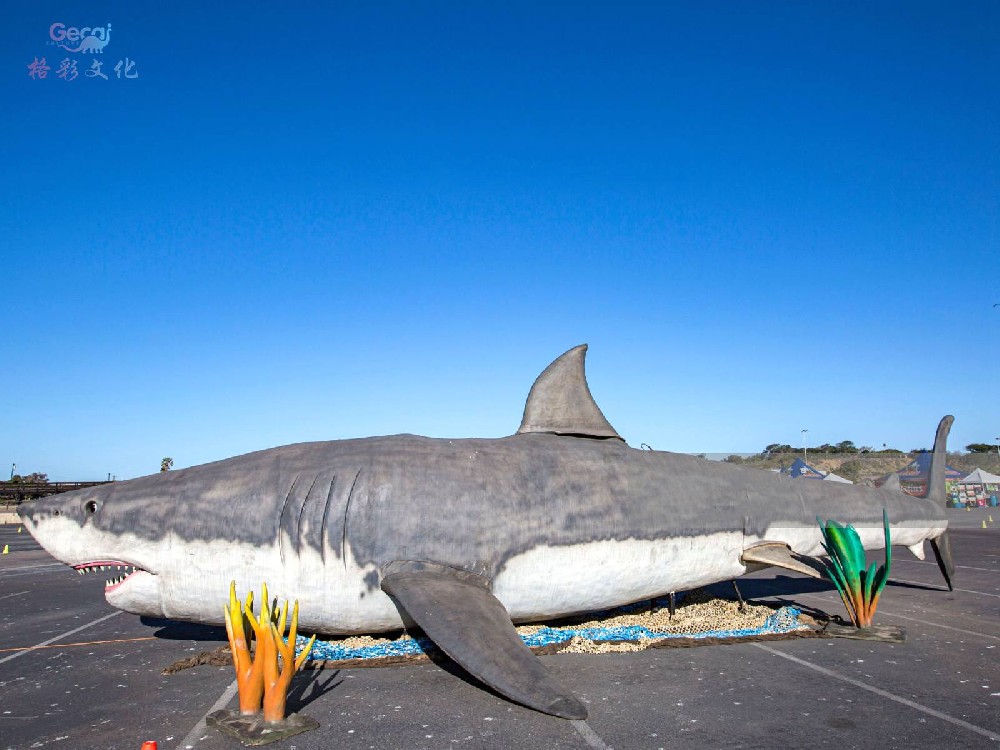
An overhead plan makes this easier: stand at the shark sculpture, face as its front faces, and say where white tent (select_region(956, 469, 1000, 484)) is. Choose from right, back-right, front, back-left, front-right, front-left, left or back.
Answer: back-right

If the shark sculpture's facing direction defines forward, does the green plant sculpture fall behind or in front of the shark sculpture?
behind

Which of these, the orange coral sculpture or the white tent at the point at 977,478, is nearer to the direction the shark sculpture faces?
the orange coral sculpture

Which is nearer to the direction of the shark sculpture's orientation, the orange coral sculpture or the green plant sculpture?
the orange coral sculpture

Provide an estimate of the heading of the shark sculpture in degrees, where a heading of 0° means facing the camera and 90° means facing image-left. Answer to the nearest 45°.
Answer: approximately 90°

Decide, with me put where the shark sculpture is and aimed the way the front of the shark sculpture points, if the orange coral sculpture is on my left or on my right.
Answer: on my left
